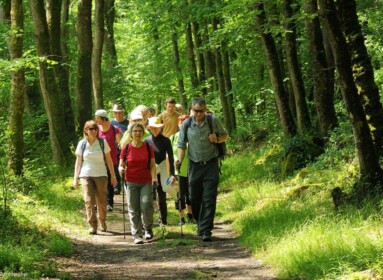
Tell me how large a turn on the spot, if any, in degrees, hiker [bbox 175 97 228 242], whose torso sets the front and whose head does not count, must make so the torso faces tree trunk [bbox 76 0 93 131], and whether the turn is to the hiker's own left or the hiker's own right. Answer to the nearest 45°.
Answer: approximately 180°

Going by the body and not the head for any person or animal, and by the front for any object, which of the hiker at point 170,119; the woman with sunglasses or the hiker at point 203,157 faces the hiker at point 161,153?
the hiker at point 170,119

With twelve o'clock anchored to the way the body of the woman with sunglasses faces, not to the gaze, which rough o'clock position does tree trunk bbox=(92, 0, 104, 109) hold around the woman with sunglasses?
The tree trunk is roughly at 6 o'clock from the woman with sunglasses.

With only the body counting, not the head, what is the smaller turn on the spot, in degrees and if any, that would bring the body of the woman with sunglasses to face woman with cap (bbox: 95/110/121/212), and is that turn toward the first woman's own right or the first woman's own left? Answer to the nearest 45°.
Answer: approximately 180°

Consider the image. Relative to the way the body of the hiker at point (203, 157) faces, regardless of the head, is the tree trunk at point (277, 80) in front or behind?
behind

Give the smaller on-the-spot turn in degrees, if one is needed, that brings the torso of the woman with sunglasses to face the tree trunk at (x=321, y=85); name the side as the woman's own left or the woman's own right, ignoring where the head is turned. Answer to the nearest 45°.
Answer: approximately 135° to the woman's own left

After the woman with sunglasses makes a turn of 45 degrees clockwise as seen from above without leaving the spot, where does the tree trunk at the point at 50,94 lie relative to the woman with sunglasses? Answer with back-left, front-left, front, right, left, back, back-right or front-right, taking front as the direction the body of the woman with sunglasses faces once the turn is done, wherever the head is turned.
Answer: back-right

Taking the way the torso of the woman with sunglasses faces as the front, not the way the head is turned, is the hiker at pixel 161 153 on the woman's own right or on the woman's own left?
on the woman's own left

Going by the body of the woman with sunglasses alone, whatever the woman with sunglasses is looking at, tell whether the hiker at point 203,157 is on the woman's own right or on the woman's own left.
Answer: on the woman's own left

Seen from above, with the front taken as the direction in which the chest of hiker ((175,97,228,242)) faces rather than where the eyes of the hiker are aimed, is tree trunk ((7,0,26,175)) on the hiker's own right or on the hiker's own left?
on the hiker's own right

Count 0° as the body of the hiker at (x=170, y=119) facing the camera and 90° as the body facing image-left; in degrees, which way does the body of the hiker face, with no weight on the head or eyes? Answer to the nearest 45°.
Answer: approximately 0°
